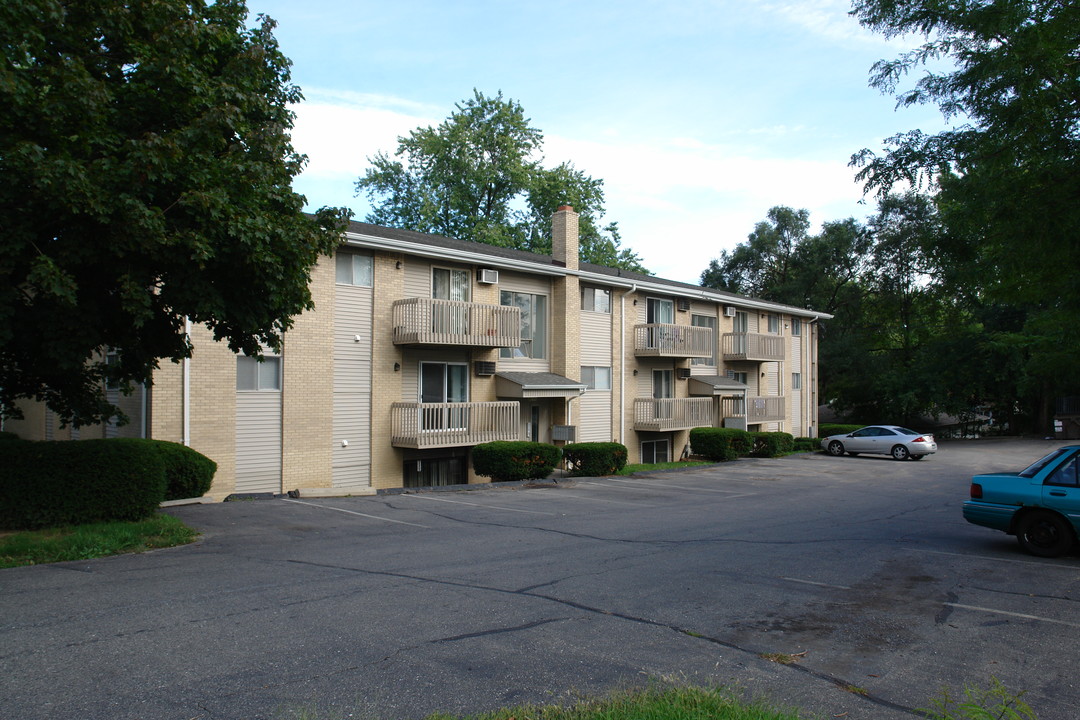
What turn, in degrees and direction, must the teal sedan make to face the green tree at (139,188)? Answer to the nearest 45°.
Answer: approximately 135° to its right

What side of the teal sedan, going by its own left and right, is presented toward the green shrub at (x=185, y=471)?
back

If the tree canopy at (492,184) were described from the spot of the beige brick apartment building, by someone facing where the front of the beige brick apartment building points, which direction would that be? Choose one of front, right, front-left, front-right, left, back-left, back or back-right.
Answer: back-left

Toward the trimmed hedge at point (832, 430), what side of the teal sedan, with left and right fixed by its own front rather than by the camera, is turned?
left

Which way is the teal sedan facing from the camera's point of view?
to the viewer's right

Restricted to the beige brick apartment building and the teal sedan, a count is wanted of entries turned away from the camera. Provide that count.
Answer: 0

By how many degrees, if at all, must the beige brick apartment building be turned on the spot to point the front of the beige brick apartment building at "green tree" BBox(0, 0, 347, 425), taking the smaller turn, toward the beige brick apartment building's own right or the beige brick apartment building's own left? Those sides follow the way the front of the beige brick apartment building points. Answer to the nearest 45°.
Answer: approximately 45° to the beige brick apartment building's own right

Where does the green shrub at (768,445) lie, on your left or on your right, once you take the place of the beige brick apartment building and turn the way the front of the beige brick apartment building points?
on your left

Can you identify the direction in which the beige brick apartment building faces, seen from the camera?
facing the viewer and to the right of the viewer
